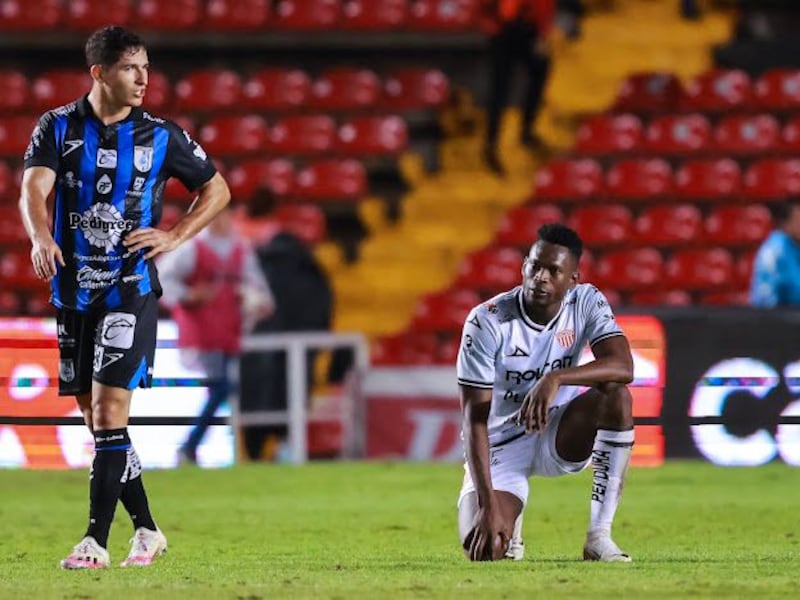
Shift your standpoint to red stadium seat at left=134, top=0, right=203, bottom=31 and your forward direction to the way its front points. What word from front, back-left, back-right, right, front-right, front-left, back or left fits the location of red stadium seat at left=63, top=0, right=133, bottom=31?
right

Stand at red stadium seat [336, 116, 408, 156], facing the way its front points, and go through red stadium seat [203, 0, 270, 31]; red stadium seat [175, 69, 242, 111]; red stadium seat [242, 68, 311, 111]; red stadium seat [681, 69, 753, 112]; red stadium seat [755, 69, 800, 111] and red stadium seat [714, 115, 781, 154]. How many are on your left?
3

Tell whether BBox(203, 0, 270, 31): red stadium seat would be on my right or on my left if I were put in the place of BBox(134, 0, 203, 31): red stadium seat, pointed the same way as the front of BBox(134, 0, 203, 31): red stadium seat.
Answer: on my left

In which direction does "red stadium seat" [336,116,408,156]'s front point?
toward the camera

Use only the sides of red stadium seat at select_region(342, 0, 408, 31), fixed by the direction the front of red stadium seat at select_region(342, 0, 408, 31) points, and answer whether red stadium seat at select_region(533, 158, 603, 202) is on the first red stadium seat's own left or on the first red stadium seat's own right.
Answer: on the first red stadium seat's own left

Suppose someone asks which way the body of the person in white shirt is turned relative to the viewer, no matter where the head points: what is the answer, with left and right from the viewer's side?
facing the viewer

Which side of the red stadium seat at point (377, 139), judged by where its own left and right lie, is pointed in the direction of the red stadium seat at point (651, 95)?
left

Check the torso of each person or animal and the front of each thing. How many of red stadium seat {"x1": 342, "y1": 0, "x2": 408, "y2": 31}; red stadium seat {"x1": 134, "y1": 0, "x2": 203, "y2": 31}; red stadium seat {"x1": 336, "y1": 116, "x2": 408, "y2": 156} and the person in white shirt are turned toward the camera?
4

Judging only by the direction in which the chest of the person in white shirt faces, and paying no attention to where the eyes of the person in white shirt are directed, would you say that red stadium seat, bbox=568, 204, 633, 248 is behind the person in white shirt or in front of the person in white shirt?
behind

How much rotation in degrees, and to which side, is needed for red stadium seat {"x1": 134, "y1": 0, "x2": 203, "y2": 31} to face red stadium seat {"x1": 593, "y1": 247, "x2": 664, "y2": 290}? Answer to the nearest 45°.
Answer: approximately 45° to its left

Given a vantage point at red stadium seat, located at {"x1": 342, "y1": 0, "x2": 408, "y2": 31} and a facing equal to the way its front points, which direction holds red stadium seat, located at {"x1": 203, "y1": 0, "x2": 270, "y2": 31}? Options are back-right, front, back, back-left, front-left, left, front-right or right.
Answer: right

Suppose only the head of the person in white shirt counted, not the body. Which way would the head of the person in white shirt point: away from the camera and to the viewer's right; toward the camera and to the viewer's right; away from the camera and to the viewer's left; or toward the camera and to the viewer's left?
toward the camera and to the viewer's left

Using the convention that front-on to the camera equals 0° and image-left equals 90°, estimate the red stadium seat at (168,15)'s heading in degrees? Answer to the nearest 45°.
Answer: approximately 0°

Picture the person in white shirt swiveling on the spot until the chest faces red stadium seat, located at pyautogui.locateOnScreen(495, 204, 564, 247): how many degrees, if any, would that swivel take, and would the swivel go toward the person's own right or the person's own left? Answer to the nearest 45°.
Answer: approximately 180°
